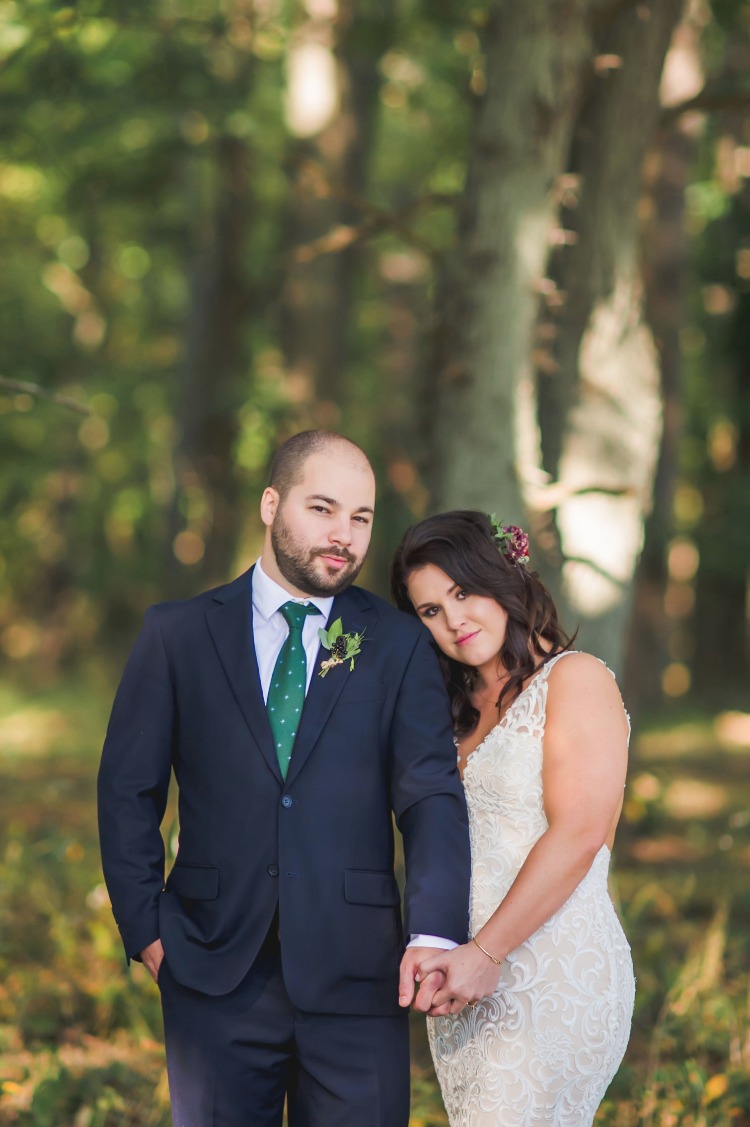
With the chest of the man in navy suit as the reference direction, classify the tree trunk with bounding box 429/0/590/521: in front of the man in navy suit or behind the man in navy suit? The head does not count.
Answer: behind

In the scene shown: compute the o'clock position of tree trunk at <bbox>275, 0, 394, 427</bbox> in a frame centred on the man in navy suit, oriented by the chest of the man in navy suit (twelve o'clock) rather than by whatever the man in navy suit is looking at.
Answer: The tree trunk is roughly at 6 o'clock from the man in navy suit.

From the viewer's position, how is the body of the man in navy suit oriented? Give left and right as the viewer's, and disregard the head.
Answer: facing the viewer

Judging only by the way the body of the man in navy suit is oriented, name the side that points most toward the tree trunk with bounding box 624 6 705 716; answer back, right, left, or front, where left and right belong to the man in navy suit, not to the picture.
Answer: back

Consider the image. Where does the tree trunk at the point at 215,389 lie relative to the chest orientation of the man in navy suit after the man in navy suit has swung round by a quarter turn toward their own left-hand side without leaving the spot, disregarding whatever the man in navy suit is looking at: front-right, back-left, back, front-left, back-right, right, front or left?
left

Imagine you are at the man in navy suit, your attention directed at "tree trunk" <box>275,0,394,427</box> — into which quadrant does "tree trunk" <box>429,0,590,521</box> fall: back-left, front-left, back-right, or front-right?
front-right
